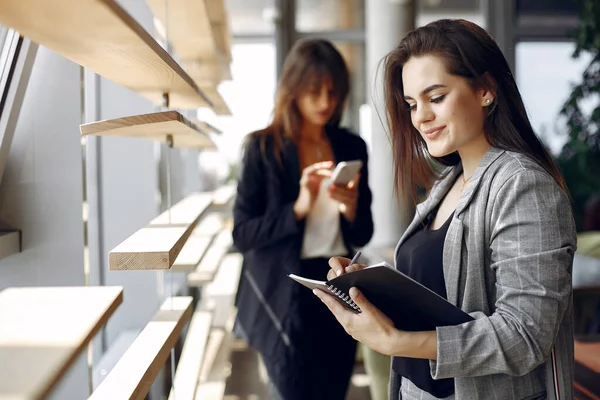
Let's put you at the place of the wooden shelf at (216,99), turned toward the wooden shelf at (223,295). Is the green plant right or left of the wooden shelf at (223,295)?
right

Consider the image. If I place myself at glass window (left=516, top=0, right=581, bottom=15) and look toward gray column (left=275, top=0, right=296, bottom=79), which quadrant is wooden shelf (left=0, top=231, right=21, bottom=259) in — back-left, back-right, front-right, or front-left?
front-left

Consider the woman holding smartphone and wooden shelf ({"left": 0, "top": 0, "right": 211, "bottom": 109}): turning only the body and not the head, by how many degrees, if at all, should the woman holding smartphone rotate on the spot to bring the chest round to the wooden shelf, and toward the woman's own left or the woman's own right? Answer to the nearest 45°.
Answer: approximately 45° to the woman's own right

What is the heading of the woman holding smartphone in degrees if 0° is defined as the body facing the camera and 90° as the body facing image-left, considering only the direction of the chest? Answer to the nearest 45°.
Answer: approximately 315°

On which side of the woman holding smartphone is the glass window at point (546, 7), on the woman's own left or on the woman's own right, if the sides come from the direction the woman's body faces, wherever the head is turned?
on the woman's own left

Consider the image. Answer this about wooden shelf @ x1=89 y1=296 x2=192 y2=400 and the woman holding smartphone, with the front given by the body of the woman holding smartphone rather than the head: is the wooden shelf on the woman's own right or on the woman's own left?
on the woman's own right

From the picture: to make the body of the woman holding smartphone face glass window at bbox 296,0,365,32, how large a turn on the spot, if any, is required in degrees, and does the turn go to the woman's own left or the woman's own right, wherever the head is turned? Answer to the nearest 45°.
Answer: approximately 135° to the woman's own left

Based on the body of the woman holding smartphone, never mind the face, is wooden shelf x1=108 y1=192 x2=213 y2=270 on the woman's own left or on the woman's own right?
on the woman's own right

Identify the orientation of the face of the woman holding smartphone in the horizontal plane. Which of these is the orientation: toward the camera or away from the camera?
toward the camera

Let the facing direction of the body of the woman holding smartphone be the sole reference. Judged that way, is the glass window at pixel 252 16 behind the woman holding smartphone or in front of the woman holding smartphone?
behind
